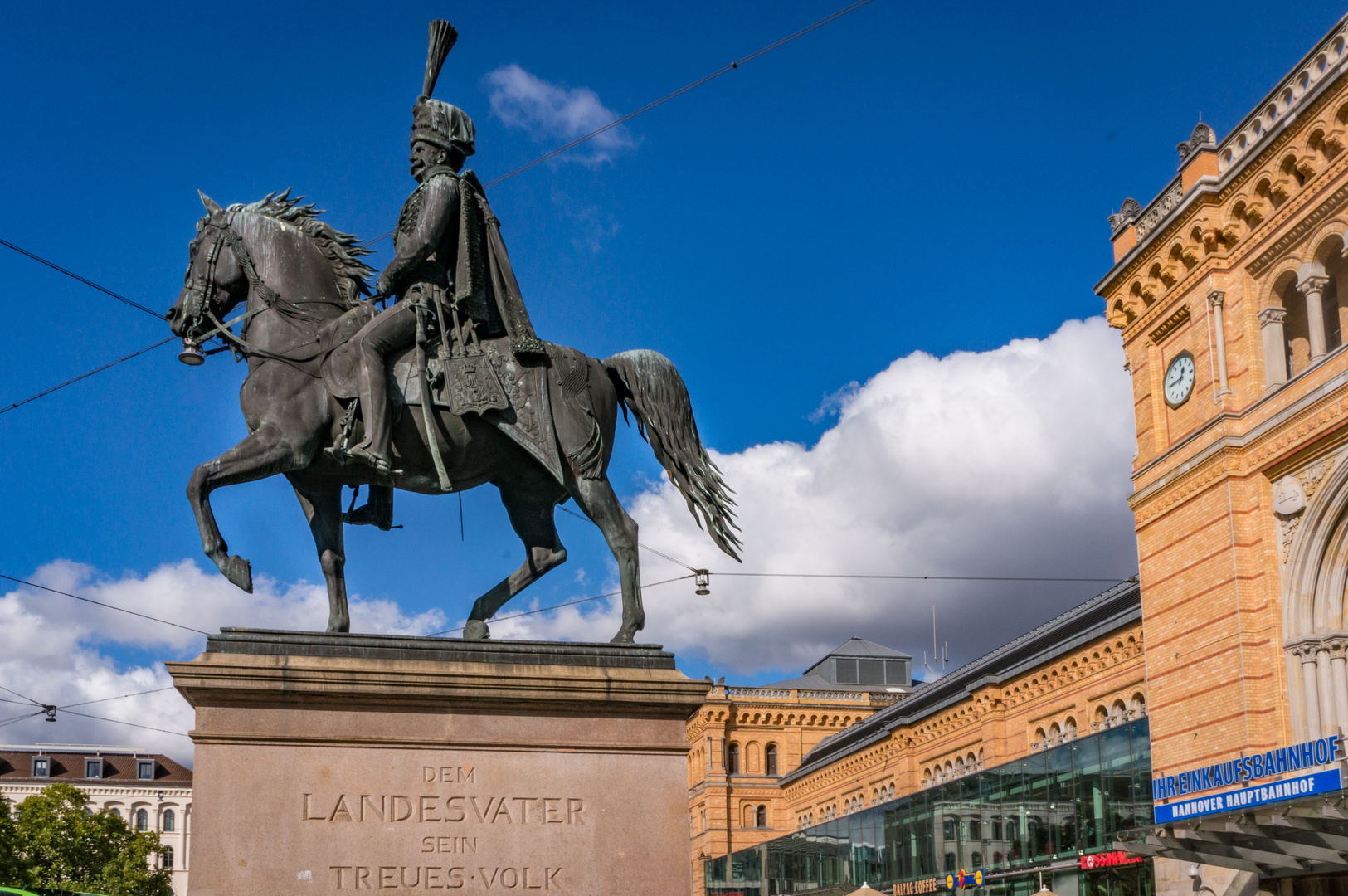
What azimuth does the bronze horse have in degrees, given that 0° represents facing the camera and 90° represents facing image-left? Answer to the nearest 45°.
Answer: approximately 90°

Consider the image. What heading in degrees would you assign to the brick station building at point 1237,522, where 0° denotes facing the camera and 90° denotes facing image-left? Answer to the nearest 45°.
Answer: approximately 45°

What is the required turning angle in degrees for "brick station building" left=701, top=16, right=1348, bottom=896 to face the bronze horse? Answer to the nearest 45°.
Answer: approximately 45° to its left

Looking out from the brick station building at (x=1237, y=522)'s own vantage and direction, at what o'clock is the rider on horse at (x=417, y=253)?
The rider on horse is roughly at 11 o'clock from the brick station building.

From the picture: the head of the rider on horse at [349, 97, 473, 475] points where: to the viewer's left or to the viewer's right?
to the viewer's left
